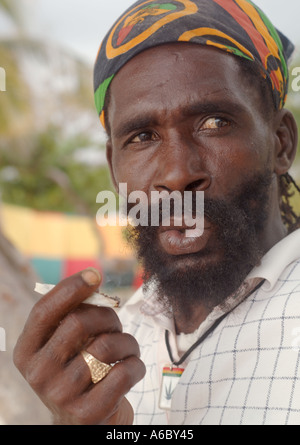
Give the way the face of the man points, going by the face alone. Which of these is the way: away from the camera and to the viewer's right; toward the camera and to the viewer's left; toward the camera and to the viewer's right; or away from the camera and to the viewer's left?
toward the camera and to the viewer's left
